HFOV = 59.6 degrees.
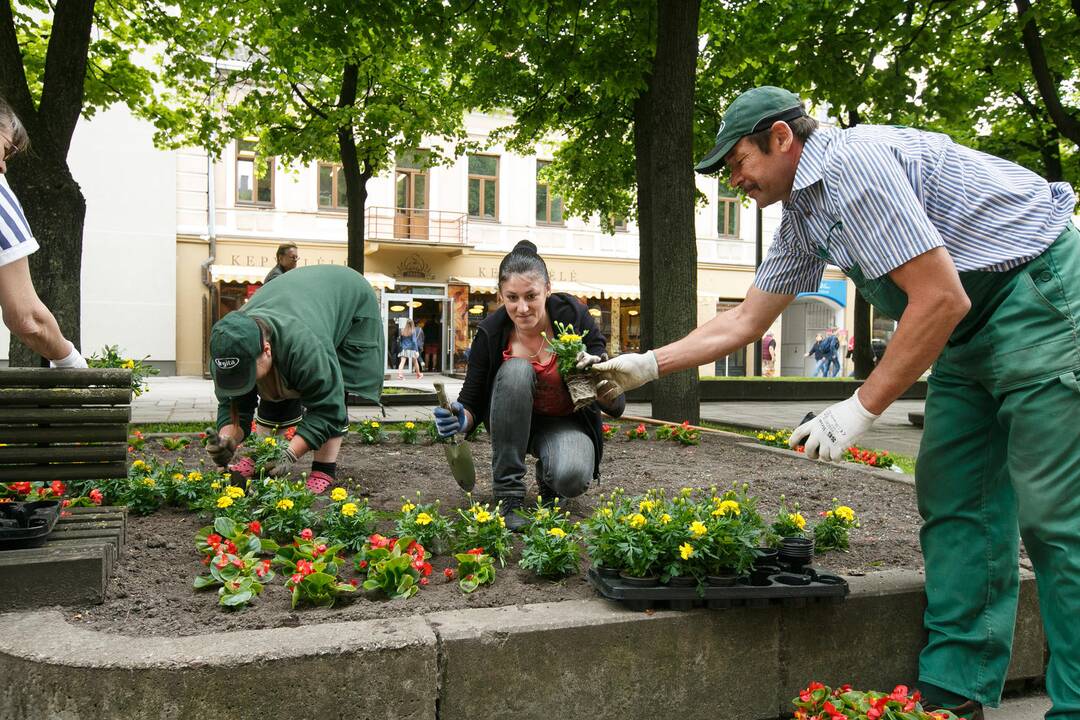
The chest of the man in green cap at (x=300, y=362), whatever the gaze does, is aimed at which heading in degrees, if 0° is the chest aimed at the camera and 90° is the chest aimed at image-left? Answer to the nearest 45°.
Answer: approximately 45°

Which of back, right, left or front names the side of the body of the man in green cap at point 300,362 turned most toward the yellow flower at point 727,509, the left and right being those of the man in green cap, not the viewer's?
left

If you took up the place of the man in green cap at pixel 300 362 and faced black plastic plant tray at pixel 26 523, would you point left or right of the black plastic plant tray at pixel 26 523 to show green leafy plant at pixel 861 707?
left

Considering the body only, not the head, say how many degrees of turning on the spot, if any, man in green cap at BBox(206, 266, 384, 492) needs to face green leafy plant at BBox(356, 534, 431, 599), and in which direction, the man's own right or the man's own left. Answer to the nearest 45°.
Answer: approximately 45° to the man's own left

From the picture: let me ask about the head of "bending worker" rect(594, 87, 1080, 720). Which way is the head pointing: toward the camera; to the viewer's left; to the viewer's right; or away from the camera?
to the viewer's left

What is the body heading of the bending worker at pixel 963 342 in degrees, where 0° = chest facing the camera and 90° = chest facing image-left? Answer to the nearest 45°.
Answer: approximately 90°

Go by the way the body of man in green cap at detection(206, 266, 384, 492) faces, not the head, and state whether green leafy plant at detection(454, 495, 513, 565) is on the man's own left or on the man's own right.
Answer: on the man's own left

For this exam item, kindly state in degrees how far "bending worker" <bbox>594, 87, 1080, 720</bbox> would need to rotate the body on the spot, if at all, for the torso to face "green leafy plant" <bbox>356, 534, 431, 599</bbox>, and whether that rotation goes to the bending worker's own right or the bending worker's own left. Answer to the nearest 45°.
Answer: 0° — they already face it

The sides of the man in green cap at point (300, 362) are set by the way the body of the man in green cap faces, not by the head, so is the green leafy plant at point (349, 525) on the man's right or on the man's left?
on the man's left

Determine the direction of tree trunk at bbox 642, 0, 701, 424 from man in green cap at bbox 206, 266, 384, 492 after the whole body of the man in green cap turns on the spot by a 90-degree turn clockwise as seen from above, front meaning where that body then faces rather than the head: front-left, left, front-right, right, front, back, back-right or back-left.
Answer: right
